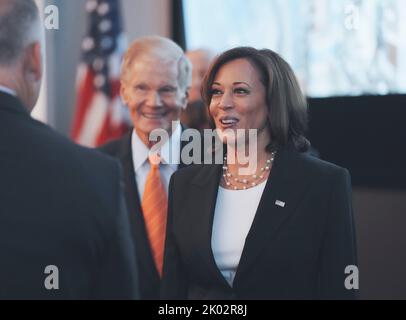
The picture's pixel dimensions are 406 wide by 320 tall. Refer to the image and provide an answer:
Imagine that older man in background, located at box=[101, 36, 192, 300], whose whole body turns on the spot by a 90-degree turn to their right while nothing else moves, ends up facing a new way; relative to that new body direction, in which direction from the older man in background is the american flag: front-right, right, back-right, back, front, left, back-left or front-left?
right

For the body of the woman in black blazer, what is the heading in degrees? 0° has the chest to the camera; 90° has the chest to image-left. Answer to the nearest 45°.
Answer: approximately 45°
